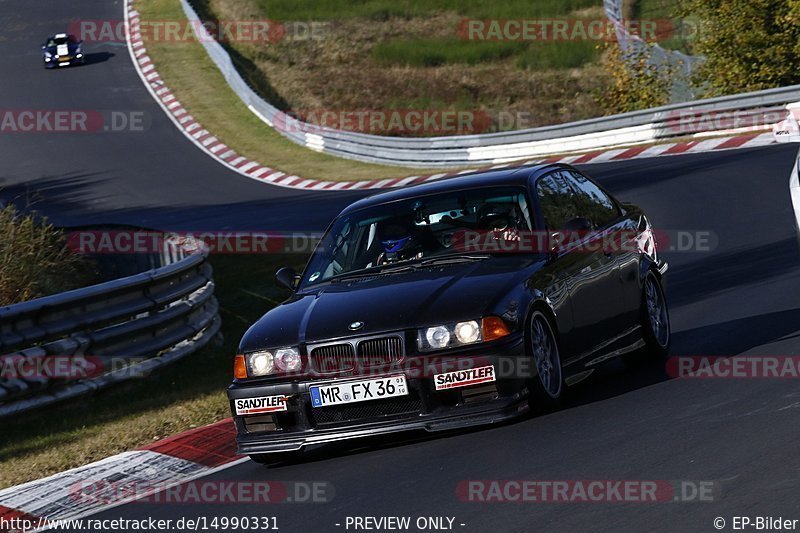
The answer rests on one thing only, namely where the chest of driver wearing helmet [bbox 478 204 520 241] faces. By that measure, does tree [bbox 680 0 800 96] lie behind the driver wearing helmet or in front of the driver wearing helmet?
behind

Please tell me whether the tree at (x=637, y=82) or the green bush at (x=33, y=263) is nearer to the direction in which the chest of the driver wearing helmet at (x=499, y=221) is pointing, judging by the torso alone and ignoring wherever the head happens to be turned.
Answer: the green bush

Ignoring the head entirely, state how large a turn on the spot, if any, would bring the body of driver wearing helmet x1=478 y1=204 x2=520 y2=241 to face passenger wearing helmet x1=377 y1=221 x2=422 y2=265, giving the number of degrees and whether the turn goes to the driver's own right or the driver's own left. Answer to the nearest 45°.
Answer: approximately 45° to the driver's own right

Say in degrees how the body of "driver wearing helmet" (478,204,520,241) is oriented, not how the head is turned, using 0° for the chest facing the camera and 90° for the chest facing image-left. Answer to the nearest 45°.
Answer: approximately 45°

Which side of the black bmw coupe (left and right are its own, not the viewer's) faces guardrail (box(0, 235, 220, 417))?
right

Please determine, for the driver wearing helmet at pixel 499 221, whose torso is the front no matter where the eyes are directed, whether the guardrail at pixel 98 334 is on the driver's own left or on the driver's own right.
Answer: on the driver's own right

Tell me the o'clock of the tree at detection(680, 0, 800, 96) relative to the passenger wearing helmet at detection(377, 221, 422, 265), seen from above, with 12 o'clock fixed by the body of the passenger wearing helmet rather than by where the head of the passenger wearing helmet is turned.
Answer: The tree is roughly at 5 o'clock from the passenger wearing helmet.

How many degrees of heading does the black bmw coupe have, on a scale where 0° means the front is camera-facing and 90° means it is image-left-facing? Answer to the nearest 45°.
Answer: approximately 45°

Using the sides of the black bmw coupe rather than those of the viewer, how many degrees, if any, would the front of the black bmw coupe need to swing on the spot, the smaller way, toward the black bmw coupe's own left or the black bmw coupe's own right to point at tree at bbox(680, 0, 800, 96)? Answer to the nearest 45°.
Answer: approximately 135° to the black bmw coupe's own right
